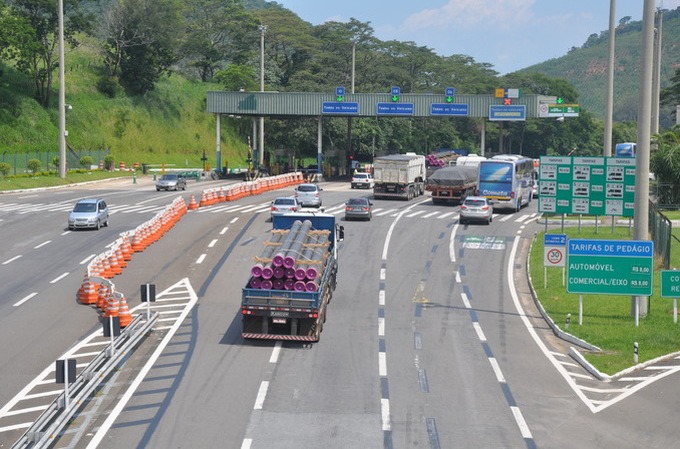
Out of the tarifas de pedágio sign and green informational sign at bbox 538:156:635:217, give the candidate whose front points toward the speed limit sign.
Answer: the green informational sign

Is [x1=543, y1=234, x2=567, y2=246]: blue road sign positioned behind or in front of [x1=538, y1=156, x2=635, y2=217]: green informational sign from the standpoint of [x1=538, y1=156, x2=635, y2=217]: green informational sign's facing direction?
in front

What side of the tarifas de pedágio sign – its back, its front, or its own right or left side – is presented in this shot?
front

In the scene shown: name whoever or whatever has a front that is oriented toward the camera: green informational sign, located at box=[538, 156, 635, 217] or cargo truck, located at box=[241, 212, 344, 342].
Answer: the green informational sign

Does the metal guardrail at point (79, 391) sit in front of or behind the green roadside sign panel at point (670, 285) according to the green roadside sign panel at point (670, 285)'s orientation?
in front

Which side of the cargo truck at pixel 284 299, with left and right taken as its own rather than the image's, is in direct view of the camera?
back

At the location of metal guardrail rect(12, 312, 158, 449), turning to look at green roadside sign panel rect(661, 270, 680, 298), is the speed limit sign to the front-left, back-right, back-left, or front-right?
front-left

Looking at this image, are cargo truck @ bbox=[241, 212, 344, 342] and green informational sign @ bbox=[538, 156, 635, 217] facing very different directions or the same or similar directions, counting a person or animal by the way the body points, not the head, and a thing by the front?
very different directions

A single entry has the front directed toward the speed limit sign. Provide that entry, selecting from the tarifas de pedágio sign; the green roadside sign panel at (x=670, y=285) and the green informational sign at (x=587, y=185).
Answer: the green informational sign

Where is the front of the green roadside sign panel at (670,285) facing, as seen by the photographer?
facing the viewer

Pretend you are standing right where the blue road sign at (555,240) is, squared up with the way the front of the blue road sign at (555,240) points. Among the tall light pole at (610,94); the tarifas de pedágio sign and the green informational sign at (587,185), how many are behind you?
2

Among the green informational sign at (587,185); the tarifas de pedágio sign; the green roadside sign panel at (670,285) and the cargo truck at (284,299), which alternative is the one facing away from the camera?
the cargo truck

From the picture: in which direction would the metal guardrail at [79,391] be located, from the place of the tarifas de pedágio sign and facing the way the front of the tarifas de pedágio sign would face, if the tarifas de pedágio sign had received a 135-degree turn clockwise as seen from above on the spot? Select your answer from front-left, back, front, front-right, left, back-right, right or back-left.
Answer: left

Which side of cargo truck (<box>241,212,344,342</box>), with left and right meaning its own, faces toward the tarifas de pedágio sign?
right
